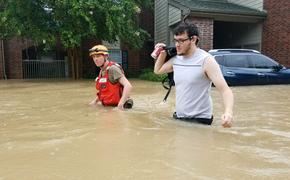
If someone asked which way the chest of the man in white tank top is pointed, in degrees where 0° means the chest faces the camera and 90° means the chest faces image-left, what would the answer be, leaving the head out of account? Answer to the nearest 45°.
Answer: approximately 45°

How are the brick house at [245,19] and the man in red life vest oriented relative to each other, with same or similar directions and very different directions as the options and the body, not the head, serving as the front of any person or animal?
same or similar directions

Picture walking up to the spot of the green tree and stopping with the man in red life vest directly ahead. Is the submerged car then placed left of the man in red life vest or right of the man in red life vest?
left

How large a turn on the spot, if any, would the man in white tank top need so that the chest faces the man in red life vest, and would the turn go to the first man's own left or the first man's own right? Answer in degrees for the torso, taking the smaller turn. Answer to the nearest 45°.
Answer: approximately 90° to the first man's own right

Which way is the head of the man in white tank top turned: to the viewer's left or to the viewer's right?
to the viewer's left

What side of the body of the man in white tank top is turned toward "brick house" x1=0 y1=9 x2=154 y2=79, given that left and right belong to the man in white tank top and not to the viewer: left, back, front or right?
right

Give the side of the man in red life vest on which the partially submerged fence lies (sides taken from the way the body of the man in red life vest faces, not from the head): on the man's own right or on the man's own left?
on the man's own right

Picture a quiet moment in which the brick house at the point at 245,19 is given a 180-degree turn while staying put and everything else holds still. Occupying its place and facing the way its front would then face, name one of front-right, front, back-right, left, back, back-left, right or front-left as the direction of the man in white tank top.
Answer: back

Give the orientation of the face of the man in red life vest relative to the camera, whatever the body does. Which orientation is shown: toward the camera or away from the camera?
toward the camera

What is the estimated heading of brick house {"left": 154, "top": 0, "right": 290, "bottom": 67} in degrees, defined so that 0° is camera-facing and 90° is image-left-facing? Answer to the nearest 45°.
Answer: approximately 0°

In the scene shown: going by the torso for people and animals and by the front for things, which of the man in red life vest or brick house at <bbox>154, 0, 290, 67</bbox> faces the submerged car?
the brick house

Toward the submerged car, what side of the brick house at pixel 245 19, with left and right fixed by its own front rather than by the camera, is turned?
front

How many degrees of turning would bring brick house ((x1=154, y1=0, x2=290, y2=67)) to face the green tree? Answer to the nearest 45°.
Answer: approximately 90° to its right
